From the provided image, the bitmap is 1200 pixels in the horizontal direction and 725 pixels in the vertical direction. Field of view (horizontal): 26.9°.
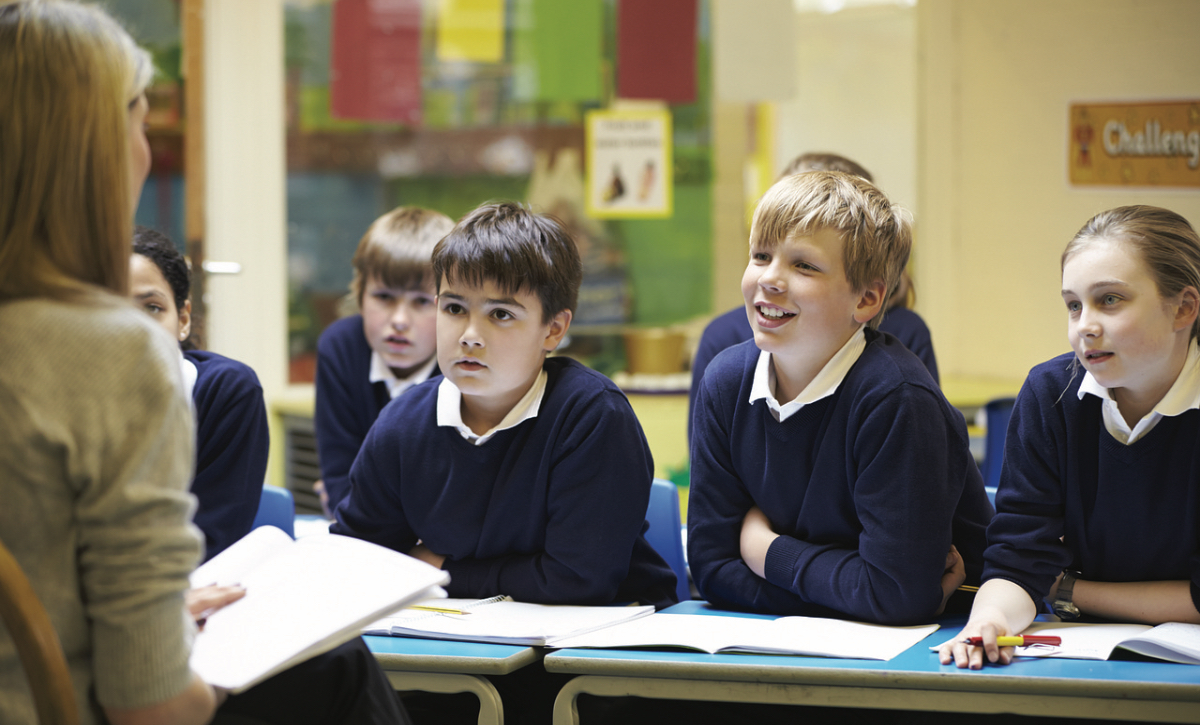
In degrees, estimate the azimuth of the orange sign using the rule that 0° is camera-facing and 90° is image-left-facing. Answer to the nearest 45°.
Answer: approximately 0°

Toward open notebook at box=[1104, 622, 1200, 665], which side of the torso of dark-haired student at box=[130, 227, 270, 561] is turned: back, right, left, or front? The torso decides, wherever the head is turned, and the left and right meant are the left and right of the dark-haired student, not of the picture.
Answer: left

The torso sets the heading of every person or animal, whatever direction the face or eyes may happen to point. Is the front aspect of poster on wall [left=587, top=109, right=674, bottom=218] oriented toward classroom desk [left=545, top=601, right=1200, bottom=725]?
yes

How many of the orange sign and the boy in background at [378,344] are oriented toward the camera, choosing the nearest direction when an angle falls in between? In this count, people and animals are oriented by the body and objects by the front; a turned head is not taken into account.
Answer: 2

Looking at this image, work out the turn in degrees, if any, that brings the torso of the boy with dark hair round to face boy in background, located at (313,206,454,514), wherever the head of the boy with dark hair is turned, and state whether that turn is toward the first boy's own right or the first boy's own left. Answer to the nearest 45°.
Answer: approximately 135° to the first boy's own right
